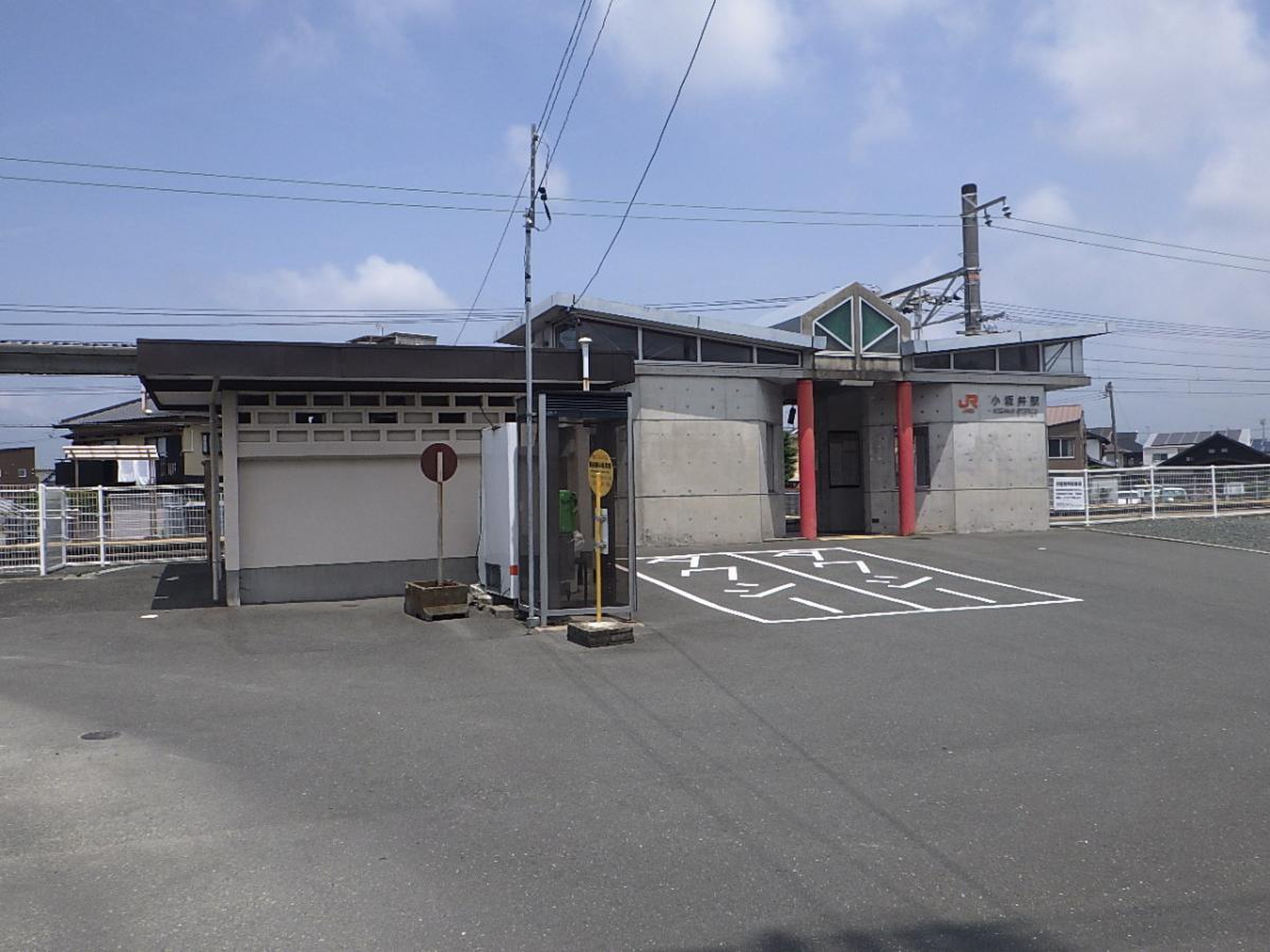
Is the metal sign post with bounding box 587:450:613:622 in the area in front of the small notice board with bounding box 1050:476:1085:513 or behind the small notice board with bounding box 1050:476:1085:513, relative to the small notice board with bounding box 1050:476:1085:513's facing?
in front

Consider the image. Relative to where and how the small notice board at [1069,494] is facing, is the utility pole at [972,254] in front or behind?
behind

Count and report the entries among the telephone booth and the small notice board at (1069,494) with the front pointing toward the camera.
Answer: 2

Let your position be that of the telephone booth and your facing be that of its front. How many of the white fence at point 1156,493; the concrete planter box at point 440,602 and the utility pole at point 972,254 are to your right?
1

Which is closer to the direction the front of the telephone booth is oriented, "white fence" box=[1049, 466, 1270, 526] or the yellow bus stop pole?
the yellow bus stop pole

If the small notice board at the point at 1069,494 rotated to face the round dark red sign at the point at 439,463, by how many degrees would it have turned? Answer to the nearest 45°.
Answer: approximately 45° to its right

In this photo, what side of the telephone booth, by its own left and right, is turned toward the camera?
front

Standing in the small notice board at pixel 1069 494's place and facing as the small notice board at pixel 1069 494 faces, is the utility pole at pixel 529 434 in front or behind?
in front

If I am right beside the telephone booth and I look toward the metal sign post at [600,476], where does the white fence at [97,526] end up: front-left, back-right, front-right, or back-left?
back-right

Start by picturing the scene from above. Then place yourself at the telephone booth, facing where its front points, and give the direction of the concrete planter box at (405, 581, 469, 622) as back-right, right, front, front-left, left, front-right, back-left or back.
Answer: right

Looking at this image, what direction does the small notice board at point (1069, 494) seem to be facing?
toward the camera

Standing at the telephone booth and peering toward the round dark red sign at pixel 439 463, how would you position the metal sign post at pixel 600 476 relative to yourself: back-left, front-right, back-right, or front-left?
back-left

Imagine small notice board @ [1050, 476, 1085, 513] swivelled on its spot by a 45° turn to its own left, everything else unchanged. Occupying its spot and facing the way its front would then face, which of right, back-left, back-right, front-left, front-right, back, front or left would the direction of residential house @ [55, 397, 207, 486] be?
back-right

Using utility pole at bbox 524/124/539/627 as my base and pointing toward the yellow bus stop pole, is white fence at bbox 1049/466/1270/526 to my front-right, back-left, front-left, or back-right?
front-left

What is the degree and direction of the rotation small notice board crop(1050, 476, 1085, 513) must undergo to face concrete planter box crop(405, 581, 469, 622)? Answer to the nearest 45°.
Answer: approximately 45° to its right
